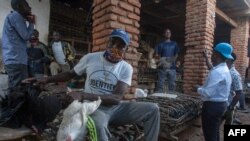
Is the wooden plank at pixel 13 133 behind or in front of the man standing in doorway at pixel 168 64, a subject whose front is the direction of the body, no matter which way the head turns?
in front

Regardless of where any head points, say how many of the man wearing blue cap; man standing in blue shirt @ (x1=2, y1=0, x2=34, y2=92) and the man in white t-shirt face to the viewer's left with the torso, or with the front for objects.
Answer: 1

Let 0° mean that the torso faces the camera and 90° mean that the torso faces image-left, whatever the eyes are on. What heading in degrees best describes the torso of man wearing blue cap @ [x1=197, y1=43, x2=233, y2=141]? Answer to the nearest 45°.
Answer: approximately 90°

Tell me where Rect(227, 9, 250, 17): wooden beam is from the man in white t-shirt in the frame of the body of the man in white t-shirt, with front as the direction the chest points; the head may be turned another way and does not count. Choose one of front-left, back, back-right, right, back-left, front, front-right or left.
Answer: back-left

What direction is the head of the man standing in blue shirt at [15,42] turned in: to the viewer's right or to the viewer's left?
to the viewer's right

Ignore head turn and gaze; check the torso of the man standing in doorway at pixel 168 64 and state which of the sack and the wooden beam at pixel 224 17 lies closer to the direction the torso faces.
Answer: the sack

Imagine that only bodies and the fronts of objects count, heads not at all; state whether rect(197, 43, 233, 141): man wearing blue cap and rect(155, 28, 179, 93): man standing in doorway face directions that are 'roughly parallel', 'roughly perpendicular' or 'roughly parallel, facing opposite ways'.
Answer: roughly perpendicular

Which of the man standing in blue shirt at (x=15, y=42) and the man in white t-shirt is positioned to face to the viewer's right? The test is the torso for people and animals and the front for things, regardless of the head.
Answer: the man standing in blue shirt

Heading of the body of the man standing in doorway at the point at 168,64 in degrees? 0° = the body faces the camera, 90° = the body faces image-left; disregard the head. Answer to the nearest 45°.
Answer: approximately 0°

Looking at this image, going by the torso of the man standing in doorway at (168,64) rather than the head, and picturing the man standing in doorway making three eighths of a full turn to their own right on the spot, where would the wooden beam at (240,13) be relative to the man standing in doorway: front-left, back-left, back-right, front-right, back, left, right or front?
right

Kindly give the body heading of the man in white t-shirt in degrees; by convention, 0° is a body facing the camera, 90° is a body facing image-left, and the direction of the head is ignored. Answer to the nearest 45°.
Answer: approximately 0°
